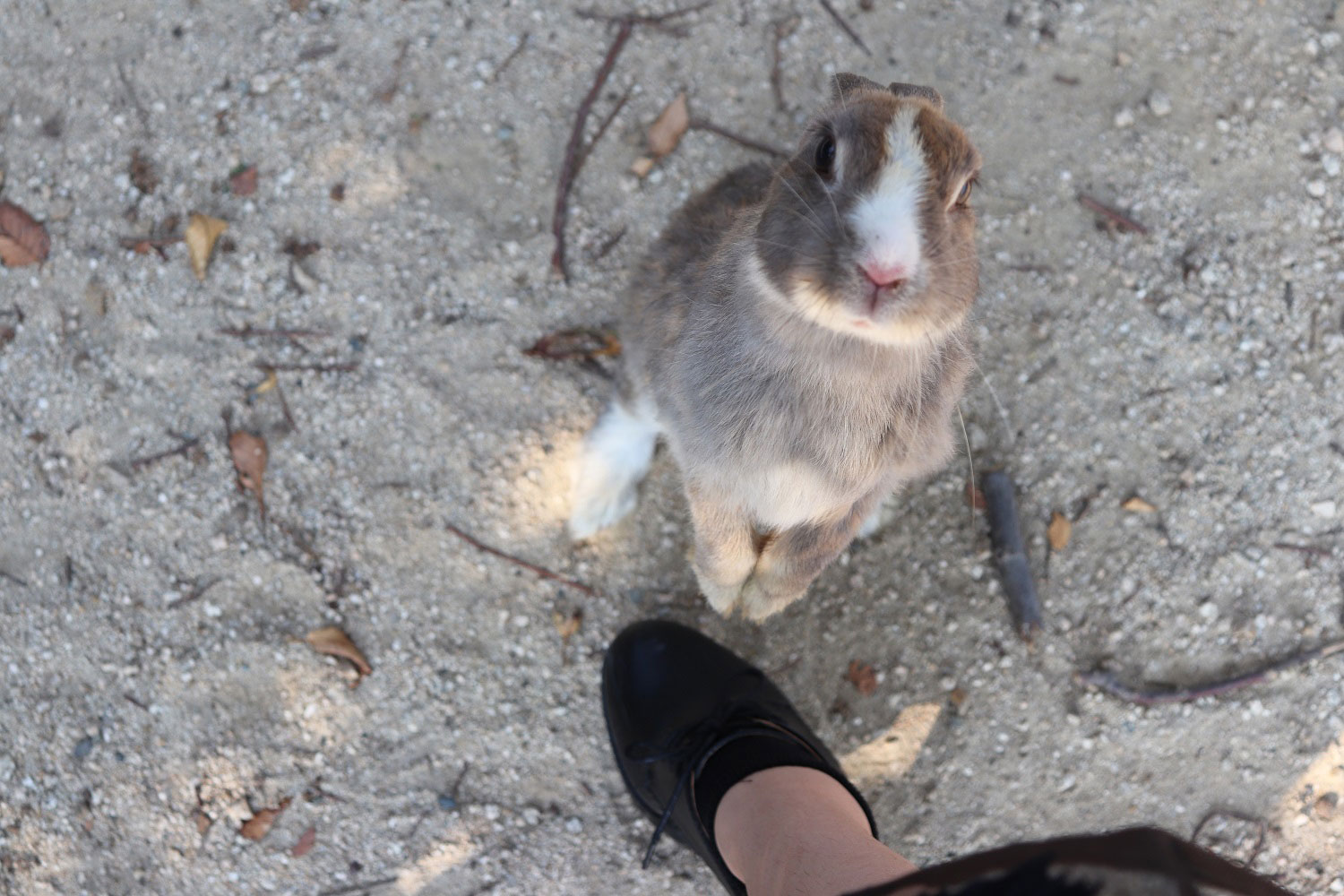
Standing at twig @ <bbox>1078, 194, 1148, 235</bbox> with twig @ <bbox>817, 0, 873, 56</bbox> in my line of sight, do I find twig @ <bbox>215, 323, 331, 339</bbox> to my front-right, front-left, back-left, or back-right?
front-left

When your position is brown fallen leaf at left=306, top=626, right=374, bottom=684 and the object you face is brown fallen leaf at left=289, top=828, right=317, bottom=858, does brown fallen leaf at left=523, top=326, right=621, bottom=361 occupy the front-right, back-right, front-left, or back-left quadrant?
back-left

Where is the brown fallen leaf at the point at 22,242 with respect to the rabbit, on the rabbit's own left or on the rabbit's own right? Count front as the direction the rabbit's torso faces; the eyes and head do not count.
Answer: on the rabbit's own right

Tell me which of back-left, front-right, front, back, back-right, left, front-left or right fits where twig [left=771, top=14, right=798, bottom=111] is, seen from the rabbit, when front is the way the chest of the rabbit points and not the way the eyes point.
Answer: back

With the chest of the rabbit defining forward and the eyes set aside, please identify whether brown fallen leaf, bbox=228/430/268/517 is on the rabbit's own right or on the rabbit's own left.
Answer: on the rabbit's own right

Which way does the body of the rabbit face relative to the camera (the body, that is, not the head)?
toward the camera
